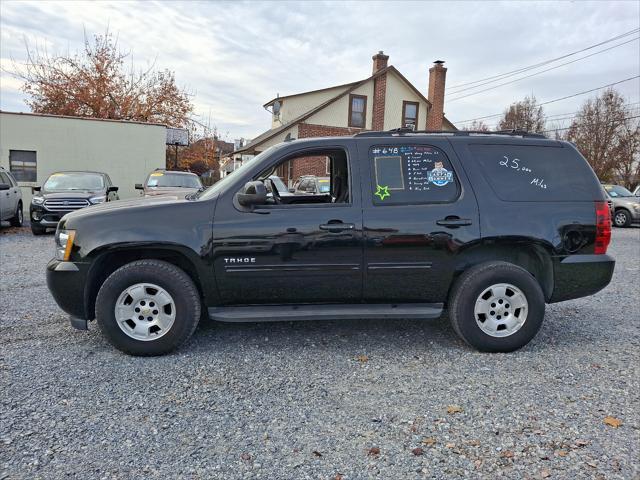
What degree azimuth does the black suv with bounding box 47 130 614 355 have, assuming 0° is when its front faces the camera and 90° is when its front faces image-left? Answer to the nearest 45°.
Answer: approximately 90°

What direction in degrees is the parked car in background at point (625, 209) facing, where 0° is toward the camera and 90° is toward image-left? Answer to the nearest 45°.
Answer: approximately 315°

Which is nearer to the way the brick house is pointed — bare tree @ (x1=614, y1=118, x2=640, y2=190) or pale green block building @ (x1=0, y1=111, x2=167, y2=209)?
the pale green block building

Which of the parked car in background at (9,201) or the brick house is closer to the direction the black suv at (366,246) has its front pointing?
the parked car in background

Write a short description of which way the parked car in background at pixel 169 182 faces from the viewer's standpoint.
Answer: facing the viewer

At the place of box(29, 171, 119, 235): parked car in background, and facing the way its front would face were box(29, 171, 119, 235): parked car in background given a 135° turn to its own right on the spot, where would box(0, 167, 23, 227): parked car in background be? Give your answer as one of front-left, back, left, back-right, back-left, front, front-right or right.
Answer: front

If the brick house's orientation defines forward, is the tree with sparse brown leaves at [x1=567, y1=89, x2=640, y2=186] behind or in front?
behind

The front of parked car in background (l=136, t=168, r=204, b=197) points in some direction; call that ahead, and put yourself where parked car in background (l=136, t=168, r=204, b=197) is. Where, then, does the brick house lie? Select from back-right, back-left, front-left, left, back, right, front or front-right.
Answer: back-left

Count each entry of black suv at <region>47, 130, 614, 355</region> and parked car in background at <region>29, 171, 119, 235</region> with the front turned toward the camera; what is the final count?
1

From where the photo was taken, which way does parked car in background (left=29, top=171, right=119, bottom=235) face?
toward the camera

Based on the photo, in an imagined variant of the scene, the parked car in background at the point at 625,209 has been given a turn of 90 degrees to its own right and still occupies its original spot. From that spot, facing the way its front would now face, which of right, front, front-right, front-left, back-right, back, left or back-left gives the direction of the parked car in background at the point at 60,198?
front

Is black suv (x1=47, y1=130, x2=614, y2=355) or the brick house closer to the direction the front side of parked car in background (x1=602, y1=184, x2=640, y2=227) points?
the black suv
